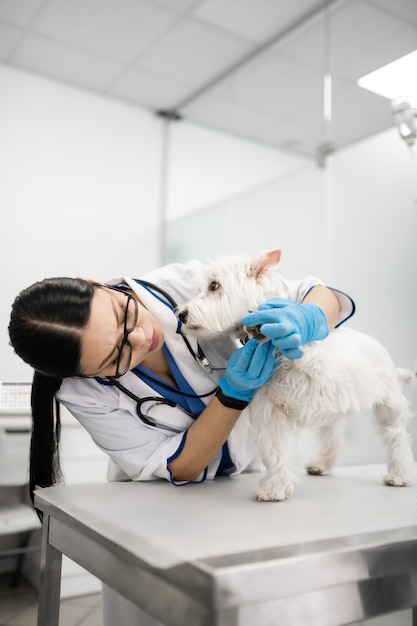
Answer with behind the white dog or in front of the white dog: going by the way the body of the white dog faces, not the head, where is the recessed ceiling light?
behind

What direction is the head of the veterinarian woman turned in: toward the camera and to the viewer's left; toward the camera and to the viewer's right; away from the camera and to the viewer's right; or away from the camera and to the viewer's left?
toward the camera and to the viewer's right
